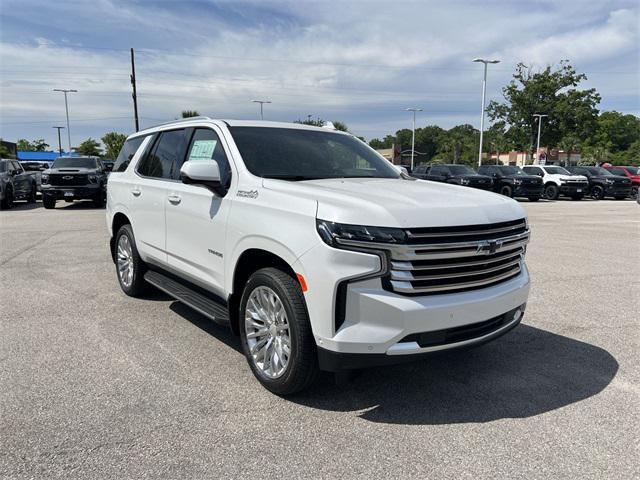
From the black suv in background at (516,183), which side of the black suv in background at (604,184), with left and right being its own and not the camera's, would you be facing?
right

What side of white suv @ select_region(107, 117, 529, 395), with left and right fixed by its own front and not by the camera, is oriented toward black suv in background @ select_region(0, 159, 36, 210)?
back

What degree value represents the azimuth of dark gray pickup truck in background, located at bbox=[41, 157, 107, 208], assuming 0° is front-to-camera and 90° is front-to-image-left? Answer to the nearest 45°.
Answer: approximately 0°

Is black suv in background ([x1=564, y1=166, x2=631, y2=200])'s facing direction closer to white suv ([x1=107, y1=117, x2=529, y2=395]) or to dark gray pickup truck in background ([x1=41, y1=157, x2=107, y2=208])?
the white suv

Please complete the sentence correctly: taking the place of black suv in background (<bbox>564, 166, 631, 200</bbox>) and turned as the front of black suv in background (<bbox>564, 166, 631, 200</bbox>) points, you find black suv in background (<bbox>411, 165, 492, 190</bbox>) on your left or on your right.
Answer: on your right

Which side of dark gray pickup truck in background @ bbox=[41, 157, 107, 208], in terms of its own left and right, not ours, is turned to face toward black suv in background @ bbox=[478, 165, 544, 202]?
left

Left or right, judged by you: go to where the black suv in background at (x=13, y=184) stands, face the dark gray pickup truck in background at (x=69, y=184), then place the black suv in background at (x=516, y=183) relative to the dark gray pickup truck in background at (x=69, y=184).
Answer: left

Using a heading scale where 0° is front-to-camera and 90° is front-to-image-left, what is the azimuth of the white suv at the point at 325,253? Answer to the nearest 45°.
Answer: approximately 315°

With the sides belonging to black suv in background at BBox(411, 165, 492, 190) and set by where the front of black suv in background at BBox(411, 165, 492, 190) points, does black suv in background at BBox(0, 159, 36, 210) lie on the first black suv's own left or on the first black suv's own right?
on the first black suv's own right

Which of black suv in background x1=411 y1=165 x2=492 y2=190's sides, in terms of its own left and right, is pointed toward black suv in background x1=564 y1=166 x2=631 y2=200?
left

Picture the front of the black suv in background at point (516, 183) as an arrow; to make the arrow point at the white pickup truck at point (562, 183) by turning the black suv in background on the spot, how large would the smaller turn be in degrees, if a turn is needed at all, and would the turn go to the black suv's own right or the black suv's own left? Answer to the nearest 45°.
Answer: approximately 90° to the black suv's own left

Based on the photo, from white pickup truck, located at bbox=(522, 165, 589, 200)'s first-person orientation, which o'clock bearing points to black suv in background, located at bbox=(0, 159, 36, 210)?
The black suv in background is roughly at 3 o'clock from the white pickup truck.
